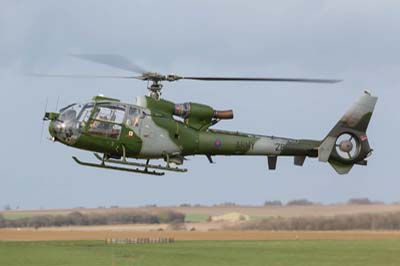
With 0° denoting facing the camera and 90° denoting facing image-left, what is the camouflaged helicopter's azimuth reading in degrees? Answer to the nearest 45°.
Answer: approximately 90°
